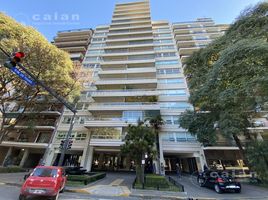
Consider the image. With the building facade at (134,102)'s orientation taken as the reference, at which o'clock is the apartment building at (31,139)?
The apartment building is roughly at 3 o'clock from the building facade.

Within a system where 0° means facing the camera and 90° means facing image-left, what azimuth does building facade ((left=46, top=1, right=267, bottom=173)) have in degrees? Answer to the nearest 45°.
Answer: approximately 0°
